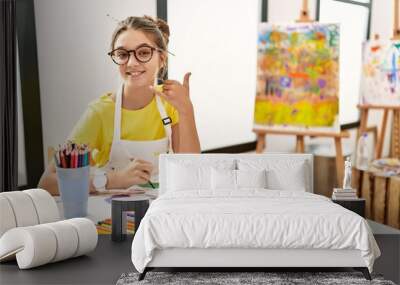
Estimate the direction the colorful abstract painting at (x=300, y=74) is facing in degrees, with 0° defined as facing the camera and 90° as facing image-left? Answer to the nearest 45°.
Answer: approximately 0°

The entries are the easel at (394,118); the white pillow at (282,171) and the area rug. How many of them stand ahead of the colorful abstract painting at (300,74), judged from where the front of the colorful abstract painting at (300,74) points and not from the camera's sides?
2

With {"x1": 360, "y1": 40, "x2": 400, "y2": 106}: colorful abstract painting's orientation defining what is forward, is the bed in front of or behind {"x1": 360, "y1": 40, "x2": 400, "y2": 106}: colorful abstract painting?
in front

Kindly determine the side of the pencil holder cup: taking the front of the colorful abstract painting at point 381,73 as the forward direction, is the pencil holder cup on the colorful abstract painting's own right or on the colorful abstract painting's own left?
on the colorful abstract painting's own right

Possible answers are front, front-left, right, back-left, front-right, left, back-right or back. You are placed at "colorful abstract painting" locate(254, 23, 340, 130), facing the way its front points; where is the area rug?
front

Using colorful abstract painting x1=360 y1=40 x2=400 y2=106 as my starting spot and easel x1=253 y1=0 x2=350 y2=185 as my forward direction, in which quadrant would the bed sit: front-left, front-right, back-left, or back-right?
front-left

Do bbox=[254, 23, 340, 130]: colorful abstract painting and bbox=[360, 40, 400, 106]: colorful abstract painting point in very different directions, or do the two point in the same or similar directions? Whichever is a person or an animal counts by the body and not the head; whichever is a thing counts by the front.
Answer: same or similar directions

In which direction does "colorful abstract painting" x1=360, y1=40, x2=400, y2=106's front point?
toward the camera

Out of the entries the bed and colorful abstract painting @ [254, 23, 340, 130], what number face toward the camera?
2
